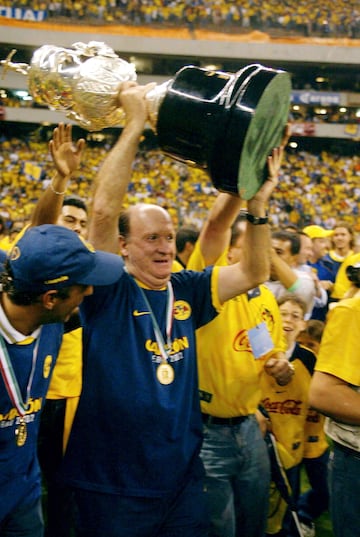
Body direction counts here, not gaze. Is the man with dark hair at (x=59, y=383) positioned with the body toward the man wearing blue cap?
yes

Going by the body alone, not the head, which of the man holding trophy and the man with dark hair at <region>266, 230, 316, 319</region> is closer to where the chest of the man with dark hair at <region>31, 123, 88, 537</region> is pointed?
the man holding trophy

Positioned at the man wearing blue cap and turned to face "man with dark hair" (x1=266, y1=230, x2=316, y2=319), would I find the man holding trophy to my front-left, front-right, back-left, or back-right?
front-right

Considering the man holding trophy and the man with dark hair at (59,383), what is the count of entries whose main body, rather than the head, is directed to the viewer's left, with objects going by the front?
0

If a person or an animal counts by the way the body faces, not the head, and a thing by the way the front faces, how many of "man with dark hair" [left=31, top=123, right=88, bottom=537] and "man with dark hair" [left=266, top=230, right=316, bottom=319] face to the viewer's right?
0

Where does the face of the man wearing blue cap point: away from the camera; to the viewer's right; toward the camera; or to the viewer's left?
to the viewer's right

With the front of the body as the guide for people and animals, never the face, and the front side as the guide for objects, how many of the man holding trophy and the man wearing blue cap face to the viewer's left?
0

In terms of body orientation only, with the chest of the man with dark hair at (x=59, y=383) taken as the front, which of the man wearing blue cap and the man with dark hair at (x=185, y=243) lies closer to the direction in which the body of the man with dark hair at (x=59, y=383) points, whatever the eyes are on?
the man wearing blue cap

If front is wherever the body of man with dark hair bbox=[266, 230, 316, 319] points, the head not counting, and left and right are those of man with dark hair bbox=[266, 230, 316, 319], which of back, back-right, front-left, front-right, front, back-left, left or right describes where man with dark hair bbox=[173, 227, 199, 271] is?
right

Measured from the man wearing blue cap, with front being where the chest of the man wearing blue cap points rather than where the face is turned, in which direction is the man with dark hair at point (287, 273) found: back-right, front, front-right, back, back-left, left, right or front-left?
left

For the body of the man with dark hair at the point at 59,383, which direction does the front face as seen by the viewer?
toward the camera

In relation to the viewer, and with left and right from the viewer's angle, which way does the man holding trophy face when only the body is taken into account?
facing the viewer and to the right of the viewer
